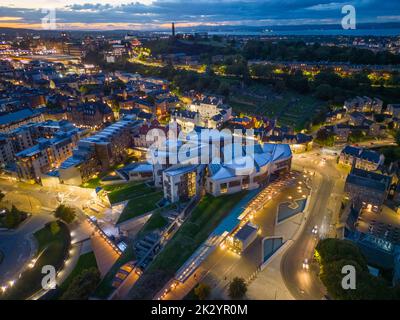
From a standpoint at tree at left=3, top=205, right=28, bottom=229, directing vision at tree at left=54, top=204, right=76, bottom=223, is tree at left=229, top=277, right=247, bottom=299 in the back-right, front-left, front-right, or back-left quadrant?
front-right

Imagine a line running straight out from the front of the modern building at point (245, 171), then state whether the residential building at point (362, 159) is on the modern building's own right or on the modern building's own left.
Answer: on the modern building's own left

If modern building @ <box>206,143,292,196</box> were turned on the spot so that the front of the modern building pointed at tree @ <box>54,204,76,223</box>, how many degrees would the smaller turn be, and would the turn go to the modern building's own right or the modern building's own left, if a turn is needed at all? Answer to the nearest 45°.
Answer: approximately 135° to the modern building's own right

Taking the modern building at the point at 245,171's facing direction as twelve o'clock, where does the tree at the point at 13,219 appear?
The tree is roughly at 4 o'clock from the modern building.

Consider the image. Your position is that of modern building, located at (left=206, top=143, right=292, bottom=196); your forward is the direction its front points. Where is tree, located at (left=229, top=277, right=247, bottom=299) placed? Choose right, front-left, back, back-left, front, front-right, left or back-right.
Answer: front-right

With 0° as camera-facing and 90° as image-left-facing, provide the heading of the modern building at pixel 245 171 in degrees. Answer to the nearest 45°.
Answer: approximately 315°

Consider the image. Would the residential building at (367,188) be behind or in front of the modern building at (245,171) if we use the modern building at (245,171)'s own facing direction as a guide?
in front

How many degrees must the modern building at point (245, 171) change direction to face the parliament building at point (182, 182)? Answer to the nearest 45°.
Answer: approximately 90° to its right
